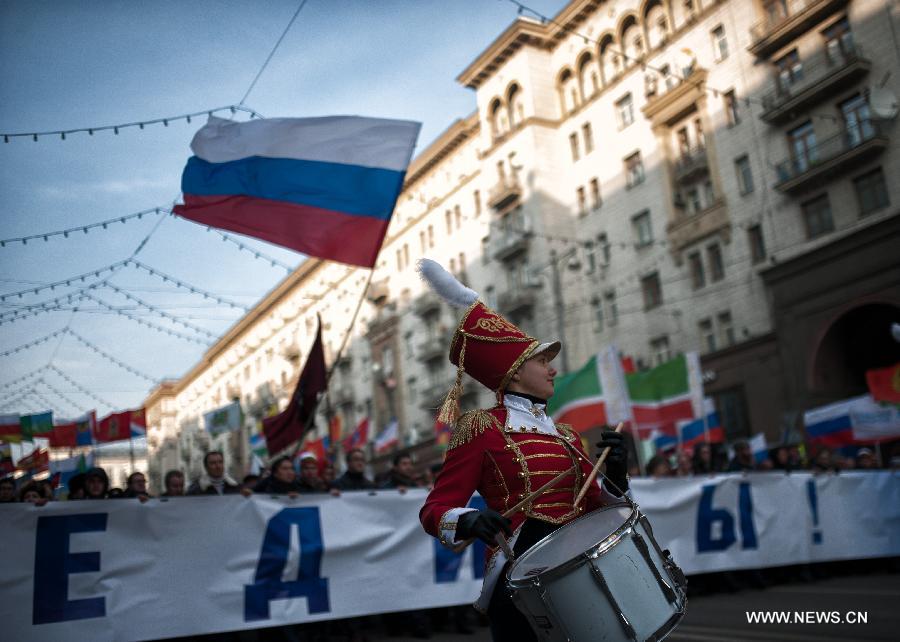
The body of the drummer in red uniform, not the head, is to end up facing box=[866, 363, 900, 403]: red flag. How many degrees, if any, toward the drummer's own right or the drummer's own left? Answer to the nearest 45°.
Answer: approximately 90° to the drummer's own left

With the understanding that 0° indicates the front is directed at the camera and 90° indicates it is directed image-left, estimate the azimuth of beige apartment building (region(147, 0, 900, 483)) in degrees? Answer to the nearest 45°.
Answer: approximately 45°

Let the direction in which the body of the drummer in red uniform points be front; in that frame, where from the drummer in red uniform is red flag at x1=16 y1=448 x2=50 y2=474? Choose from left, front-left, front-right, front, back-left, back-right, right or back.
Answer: back

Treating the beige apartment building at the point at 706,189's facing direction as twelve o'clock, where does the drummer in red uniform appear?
The drummer in red uniform is roughly at 11 o'clock from the beige apartment building.

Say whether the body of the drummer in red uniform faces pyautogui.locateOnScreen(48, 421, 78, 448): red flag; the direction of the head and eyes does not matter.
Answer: no

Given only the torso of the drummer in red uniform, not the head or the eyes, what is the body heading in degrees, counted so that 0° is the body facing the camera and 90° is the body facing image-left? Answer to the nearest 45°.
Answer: approximately 315°

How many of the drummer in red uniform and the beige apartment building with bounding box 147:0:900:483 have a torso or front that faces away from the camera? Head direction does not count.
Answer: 0

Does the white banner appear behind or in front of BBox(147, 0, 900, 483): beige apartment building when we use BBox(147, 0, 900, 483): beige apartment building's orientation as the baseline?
in front

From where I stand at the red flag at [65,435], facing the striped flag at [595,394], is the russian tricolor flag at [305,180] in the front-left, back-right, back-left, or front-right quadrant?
front-right
